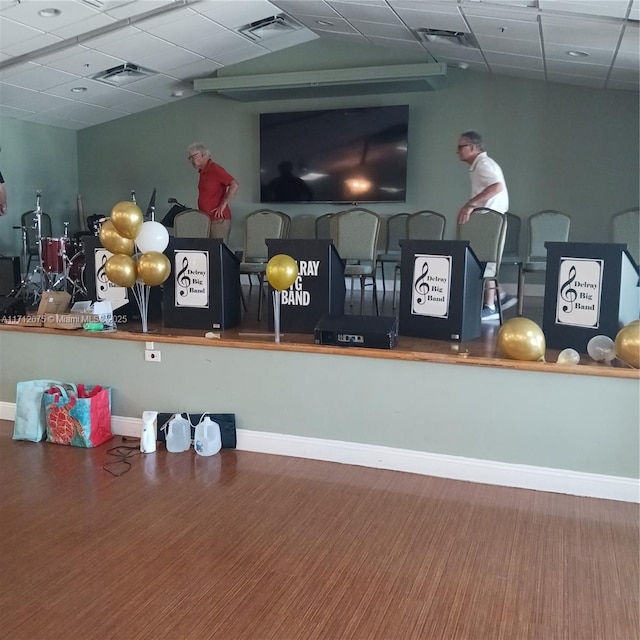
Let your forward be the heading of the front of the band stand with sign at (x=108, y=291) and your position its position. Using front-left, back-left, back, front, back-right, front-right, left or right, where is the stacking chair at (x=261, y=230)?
back-left

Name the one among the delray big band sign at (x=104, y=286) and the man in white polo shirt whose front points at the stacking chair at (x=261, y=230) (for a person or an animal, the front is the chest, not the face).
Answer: the man in white polo shirt

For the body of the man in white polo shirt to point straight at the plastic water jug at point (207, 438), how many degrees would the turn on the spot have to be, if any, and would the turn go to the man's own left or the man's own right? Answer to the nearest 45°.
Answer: approximately 45° to the man's own left

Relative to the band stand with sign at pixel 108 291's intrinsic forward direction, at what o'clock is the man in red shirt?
The man in red shirt is roughly at 7 o'clock from the band stand with sign.

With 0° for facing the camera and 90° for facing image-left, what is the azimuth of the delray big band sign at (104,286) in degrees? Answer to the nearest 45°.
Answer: approximately 0°

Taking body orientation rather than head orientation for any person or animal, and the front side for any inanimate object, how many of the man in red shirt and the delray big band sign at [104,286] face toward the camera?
1

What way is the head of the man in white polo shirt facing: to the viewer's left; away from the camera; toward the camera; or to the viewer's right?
to the viewer's left

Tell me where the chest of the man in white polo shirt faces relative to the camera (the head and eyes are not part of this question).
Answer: to the viewer's left
